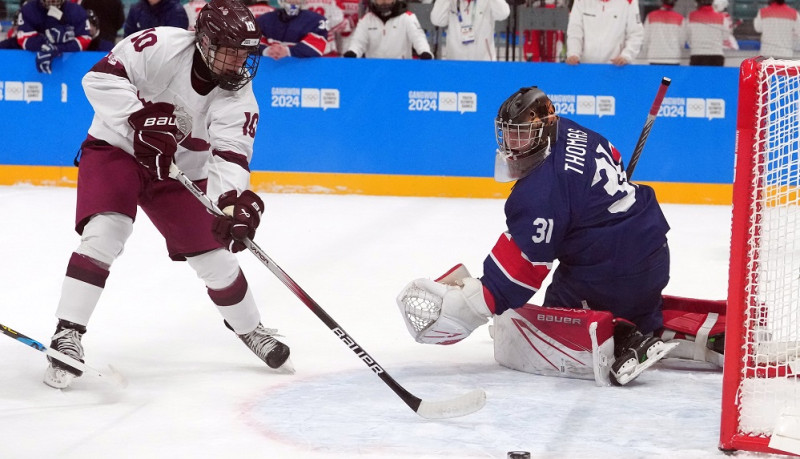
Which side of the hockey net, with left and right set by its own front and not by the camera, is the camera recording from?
left

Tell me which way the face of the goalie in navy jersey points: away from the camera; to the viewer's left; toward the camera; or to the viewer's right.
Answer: to the viewer's left

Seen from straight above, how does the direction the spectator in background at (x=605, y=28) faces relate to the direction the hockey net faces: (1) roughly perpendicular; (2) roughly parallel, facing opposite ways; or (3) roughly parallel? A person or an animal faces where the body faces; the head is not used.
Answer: roughly perpendicular

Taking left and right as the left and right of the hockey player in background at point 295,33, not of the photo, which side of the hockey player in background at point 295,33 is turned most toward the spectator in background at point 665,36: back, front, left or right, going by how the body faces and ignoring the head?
left

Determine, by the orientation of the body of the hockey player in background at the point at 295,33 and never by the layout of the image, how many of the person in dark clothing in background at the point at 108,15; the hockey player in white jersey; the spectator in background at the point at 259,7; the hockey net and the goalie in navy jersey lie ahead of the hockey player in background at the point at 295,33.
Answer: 3
